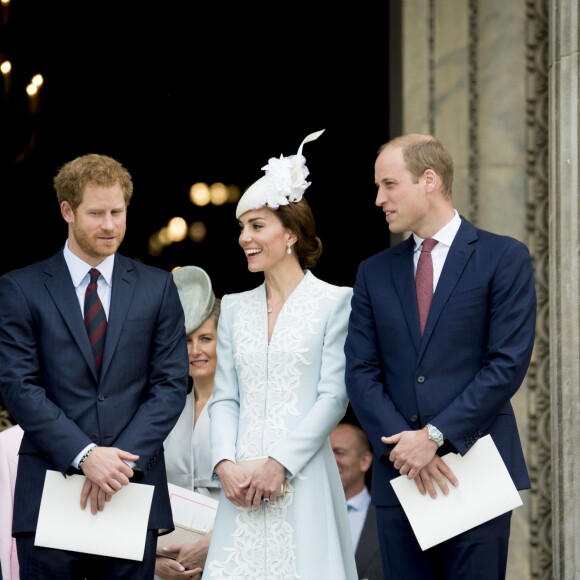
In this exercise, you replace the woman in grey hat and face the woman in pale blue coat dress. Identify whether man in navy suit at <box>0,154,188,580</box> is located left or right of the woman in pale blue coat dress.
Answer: right

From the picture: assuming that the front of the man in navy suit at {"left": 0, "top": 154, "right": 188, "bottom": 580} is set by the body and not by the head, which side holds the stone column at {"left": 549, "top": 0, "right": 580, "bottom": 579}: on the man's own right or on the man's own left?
on the man's own left

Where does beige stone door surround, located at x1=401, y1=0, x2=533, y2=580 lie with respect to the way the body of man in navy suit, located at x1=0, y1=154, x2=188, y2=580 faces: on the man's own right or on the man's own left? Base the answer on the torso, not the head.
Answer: on the man's own left

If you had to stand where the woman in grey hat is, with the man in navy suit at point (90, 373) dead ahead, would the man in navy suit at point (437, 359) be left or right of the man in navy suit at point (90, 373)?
left

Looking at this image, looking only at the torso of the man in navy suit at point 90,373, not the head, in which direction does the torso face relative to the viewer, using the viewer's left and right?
facing the viewer

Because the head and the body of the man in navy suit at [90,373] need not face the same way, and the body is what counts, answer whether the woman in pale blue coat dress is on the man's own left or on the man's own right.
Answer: on the man's own left

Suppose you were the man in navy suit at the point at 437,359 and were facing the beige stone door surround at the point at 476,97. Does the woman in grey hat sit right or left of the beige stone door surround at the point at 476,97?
left

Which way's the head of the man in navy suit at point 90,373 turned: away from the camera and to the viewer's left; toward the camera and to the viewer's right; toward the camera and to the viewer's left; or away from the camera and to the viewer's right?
toward the camera and to the viewer's right
